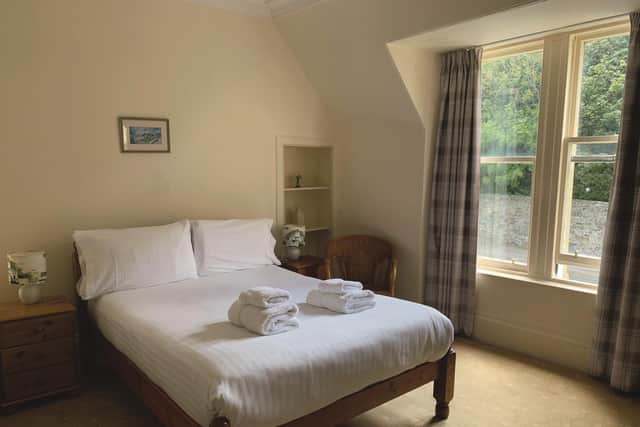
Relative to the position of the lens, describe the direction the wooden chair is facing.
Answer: facing the viewer

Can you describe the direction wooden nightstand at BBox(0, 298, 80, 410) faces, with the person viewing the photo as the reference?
facing the viewer and to the right of the viewer

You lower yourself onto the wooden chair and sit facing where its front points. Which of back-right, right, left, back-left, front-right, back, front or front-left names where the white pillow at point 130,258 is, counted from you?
front-right

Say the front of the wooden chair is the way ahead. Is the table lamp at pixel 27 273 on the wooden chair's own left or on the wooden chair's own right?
on the wooden chair's own right

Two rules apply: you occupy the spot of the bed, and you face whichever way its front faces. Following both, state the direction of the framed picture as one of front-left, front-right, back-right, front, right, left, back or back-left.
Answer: back

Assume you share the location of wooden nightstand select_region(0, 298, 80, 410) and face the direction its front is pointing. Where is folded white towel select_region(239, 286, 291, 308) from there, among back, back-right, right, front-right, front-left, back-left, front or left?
front

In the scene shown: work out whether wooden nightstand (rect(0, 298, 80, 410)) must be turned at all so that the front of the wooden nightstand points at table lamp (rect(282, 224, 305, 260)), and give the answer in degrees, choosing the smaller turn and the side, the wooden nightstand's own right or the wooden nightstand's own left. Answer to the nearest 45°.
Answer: approximately 45° to the wooden nightstand's own left

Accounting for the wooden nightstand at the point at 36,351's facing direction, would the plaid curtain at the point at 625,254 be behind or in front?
in front

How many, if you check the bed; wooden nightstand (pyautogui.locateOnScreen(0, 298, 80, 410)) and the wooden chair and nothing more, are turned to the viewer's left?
0

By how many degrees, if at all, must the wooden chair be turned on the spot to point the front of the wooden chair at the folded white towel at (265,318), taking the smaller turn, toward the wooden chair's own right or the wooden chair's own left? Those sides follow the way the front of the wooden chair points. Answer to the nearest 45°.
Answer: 0° — it already faces it
